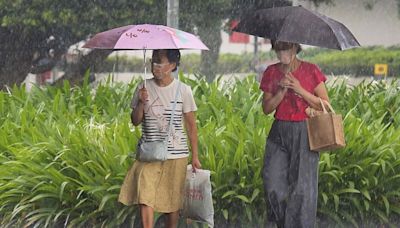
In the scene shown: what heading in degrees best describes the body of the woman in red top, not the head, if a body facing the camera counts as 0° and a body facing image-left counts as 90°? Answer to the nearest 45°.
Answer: approximately 0°
